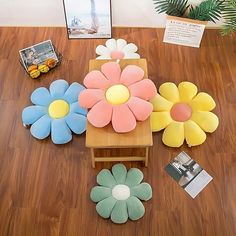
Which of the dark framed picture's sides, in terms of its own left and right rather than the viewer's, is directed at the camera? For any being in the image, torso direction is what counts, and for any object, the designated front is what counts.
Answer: front

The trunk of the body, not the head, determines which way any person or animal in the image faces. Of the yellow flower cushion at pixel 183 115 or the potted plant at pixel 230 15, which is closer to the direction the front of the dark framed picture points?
the yellow flower cushion

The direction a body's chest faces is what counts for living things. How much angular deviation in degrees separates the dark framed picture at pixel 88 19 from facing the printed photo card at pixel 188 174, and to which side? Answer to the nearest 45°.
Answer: approximately 45° to its left

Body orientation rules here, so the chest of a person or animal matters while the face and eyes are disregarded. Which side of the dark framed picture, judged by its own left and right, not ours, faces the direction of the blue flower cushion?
front

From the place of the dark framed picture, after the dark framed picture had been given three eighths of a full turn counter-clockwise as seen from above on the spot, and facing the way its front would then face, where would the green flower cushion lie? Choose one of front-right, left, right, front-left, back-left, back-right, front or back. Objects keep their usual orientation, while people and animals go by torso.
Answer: back-right
